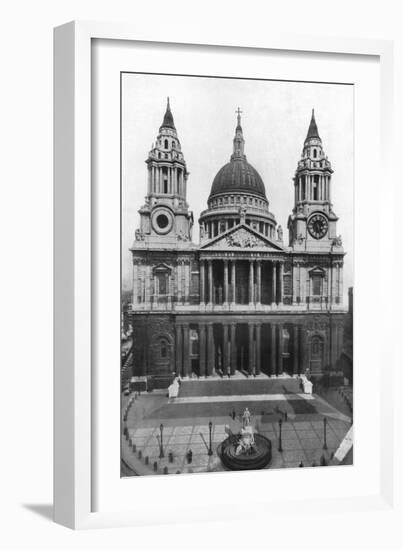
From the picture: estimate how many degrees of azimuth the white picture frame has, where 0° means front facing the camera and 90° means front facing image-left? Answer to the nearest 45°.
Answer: approximately 315°
